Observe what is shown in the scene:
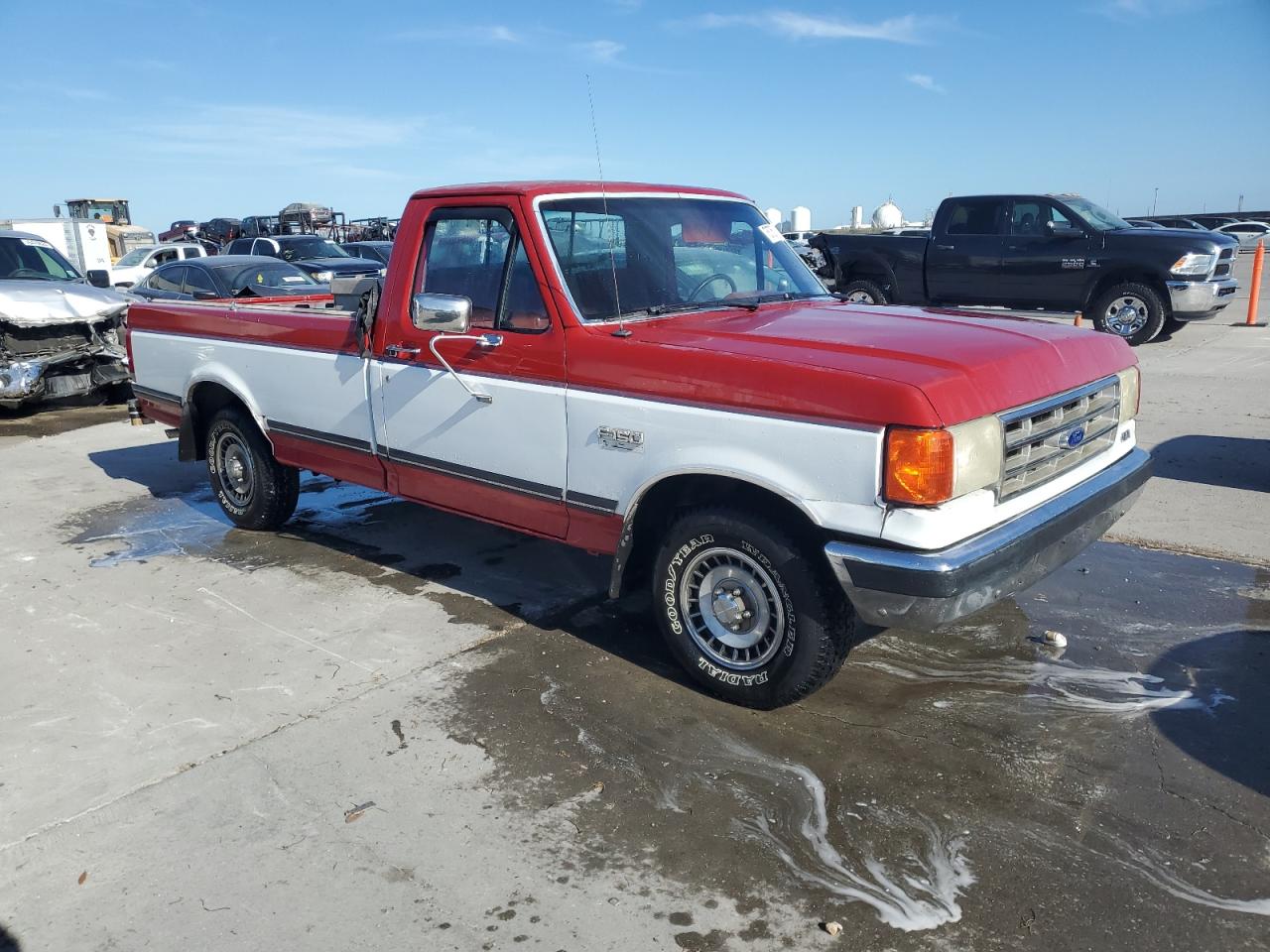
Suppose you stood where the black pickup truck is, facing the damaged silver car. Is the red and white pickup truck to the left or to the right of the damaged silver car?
left

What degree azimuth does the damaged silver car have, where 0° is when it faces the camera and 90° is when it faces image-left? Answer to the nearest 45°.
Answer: approximately 315°

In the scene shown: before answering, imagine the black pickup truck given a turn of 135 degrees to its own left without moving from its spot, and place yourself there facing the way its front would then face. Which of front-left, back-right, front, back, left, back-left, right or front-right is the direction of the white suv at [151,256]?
left

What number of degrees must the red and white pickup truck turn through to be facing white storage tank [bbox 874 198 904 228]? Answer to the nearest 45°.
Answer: approximately 135° to its left

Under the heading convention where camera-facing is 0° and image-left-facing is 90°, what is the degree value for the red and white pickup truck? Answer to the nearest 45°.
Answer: approximately 315°

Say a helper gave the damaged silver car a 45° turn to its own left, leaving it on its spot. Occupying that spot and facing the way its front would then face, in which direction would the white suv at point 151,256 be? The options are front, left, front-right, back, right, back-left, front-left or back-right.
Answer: left

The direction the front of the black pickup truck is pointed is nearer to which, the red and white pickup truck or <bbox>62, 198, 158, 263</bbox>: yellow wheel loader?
the red and white pickup truck

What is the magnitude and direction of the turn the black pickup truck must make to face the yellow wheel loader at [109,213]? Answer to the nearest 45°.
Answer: approximately 180°

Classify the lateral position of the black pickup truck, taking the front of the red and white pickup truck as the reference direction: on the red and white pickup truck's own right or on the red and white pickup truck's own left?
on the red and white pickup truck's own left

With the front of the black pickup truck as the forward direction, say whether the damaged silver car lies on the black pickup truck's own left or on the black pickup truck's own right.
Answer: on the black pickup truck's own right

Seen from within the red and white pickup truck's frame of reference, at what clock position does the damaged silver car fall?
The damaged silver car is roughly at 6 o'clock from the red and white pickup truck.
